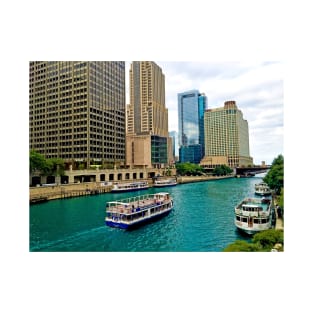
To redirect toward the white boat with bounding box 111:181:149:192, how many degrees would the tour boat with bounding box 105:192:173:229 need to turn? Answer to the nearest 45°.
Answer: approximately 45° to its left

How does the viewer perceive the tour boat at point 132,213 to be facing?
facing away from the viewer and to the right of the viewer

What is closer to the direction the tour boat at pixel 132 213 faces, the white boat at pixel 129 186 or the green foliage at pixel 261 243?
the white boat

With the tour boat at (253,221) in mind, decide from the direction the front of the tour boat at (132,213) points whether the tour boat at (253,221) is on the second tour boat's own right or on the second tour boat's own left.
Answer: on the second tour boat's own right
